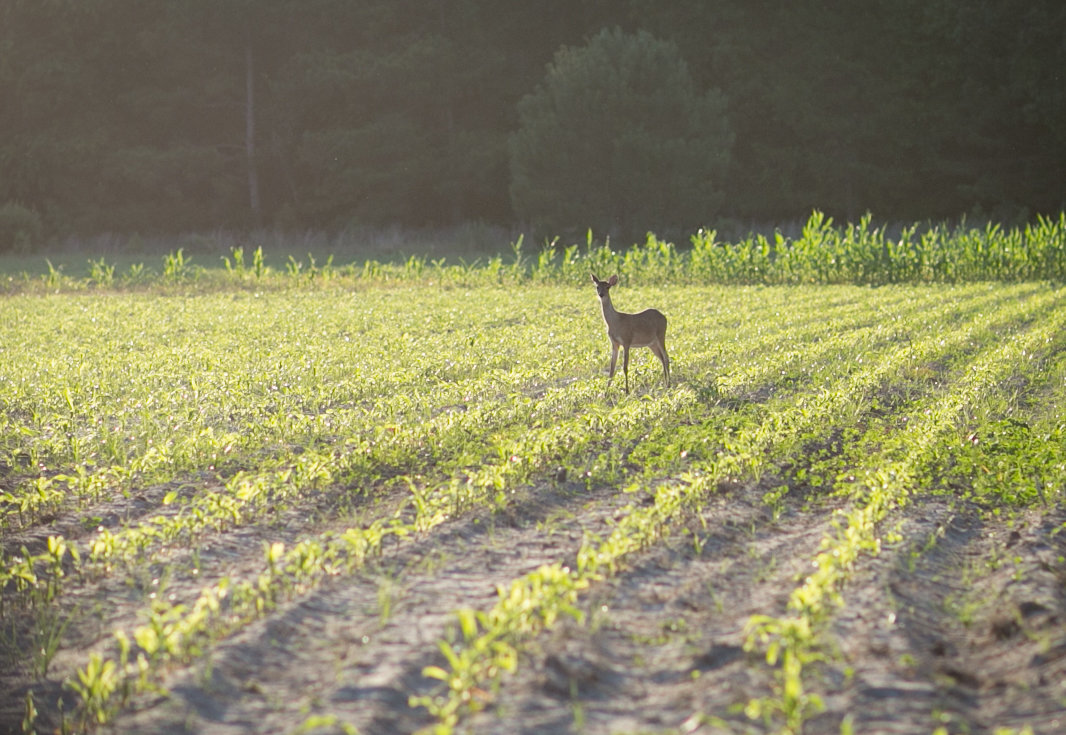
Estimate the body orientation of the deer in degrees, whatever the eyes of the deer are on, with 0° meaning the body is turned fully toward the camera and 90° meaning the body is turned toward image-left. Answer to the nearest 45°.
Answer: approximately 45°
